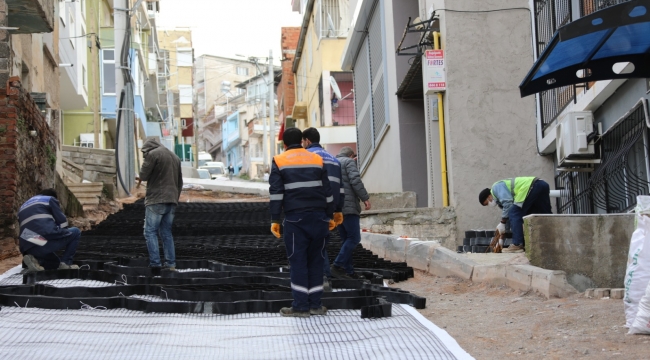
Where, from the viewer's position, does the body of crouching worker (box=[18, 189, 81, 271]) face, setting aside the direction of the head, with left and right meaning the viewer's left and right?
facing away from the viewer and to the right of the viewer

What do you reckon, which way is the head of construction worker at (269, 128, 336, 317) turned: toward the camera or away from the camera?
away from the camera

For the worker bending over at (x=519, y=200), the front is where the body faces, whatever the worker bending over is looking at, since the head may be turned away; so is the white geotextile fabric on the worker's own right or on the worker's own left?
on the worker's own left

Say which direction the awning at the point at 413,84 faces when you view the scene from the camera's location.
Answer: facing to the left of the viewer

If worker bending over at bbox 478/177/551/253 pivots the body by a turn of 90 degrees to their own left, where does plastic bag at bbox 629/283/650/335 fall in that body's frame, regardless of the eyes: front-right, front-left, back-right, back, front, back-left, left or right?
front

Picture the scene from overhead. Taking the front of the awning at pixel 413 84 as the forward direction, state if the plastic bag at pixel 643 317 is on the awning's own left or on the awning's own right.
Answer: on the awning's own left

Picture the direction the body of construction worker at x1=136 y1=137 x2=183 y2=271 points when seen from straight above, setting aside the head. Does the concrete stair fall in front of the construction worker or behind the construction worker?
in front

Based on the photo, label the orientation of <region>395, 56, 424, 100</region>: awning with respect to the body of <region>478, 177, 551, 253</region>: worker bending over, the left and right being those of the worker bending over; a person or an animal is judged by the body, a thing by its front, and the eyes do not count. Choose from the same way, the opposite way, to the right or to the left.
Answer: the same way

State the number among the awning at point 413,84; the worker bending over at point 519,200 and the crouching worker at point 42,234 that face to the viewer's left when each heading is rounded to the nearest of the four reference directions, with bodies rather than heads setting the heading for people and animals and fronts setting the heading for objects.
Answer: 2

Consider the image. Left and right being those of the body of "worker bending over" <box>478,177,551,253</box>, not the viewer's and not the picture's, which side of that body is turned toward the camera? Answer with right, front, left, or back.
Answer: left

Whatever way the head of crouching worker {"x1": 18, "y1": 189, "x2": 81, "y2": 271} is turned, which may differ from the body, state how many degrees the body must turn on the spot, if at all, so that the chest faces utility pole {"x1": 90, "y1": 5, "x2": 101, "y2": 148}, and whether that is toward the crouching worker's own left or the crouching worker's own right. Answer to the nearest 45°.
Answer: approximately 45° to the crouching worker's own left
